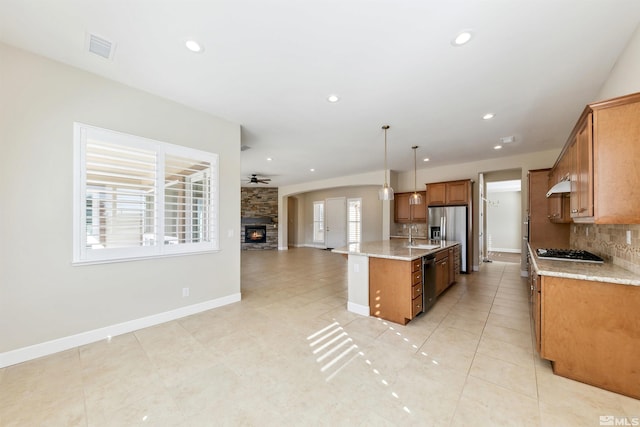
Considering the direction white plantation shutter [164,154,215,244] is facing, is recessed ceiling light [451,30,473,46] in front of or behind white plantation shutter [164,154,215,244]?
in front

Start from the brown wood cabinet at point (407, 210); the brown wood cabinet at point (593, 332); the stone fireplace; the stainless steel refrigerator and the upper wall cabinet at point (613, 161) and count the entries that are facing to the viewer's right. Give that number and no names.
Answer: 0

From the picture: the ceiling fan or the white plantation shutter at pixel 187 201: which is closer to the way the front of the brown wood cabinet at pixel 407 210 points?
the white plantation shutter

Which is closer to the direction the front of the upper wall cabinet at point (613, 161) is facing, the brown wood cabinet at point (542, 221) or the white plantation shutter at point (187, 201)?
the white plantation shutter

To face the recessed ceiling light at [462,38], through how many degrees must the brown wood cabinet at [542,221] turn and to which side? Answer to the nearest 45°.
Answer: approximately 90° to its left

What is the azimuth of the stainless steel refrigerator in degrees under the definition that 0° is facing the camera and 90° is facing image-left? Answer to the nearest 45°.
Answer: approximately 0°

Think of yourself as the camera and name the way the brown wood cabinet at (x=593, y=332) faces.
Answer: facing to the left of the viewer

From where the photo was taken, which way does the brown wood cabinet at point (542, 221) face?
to the viewer's left

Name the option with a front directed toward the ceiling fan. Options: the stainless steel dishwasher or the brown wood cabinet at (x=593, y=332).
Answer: the brown wood cabinet

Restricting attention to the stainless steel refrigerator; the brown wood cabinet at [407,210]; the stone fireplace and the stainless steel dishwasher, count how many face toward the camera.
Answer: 3

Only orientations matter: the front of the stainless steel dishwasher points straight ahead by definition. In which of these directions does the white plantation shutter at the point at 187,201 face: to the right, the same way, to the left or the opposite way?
the same way

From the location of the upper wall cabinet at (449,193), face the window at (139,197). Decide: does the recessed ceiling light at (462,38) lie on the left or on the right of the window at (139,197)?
left

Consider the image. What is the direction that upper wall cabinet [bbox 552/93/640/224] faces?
to the viewer's left

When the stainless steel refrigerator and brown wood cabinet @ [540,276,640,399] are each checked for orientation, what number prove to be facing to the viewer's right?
0

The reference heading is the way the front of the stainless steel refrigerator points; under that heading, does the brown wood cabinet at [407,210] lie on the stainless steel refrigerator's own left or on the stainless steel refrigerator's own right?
on the stainless steel refrigerator's own right

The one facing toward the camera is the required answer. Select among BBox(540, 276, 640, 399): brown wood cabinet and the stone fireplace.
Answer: the stone fireplace

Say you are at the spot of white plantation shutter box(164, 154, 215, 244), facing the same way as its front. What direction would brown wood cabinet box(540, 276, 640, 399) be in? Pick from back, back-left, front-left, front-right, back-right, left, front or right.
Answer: front

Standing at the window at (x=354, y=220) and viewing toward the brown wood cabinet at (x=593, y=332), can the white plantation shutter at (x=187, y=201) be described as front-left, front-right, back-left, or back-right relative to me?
front-right

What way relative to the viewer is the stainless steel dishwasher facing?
to the viewer's right

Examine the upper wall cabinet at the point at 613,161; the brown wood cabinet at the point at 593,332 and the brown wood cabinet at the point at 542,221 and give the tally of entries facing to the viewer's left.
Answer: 3

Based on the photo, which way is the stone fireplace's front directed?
toward the camera
